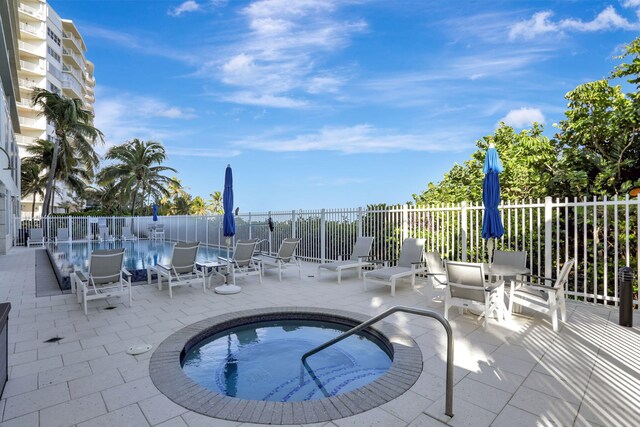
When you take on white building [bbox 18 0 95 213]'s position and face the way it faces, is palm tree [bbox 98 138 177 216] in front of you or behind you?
in front

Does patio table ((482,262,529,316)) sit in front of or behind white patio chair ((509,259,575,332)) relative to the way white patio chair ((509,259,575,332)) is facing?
in front

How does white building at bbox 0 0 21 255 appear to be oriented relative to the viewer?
to the viewer's right

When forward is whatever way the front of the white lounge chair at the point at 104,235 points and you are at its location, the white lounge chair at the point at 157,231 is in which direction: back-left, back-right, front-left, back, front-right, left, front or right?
front-left

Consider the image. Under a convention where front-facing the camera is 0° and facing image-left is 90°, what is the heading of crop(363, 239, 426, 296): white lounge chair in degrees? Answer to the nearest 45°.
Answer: approximately 45°

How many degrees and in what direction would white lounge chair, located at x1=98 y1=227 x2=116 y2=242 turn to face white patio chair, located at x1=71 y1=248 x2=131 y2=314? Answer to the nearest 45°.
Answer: approximately 45° to its right

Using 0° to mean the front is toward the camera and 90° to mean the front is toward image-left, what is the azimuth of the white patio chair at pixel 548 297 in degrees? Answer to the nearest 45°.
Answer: approximately 135°
